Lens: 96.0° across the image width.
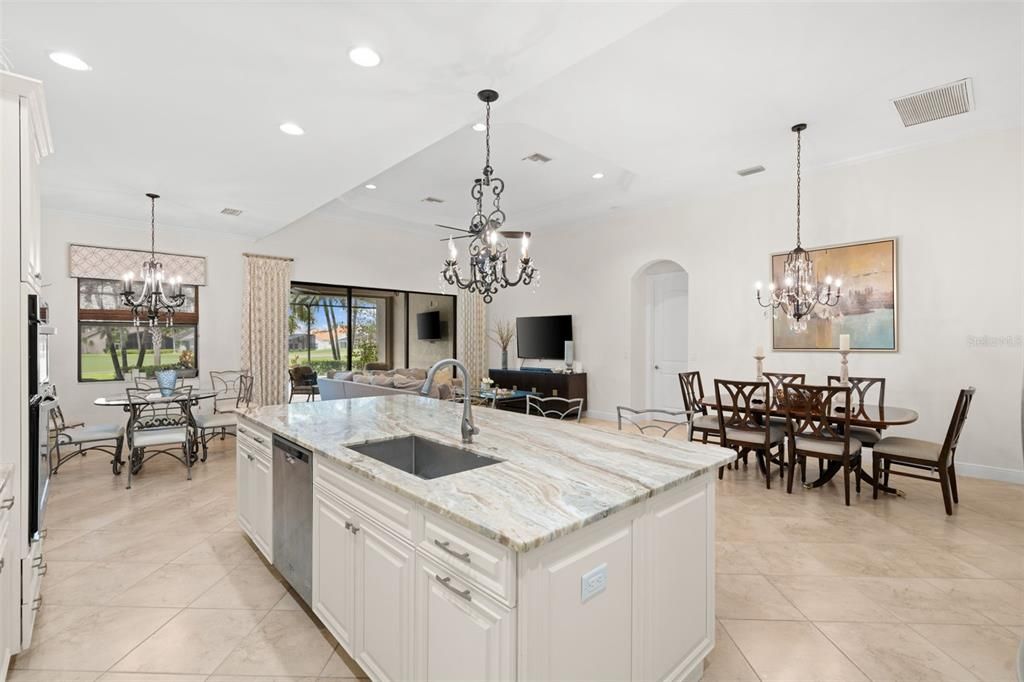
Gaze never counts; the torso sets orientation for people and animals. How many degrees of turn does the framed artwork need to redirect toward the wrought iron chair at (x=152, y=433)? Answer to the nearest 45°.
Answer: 0° — it already faces it

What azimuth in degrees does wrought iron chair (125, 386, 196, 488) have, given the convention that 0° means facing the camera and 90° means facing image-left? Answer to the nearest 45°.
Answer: approximately 180°

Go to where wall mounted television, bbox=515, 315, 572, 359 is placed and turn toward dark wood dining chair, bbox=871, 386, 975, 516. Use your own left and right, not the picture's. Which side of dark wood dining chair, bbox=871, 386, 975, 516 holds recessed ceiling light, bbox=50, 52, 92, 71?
right

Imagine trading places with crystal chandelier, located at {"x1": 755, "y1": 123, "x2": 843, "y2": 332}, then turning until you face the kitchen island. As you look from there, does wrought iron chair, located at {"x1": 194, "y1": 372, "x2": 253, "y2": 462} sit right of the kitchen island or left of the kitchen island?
right

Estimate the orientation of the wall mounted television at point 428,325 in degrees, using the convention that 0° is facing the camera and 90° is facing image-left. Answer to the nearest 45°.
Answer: approximately 45°

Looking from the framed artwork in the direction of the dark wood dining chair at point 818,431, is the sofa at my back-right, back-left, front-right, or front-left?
front-right

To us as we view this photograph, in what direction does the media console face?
facing the viewer and to the left of the viewer

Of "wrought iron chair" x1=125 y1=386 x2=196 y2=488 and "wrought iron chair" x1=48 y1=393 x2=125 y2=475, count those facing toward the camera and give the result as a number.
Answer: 0

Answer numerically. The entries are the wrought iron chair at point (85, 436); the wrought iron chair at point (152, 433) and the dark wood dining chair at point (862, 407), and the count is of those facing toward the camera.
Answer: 1

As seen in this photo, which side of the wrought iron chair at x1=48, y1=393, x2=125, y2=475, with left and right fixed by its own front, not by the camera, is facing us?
right

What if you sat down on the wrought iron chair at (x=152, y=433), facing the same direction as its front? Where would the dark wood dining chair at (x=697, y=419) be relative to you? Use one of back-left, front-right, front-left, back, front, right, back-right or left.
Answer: back-right

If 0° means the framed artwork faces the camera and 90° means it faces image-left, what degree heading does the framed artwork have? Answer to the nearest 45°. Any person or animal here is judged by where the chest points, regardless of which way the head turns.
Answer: approximately 45°

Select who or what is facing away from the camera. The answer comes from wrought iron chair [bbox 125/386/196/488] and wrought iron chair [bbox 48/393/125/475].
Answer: wrought iron chair [bbox 125/386/196/488]

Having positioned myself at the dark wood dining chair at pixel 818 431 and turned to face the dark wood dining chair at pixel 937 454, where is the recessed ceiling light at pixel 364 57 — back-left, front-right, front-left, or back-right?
back-right
